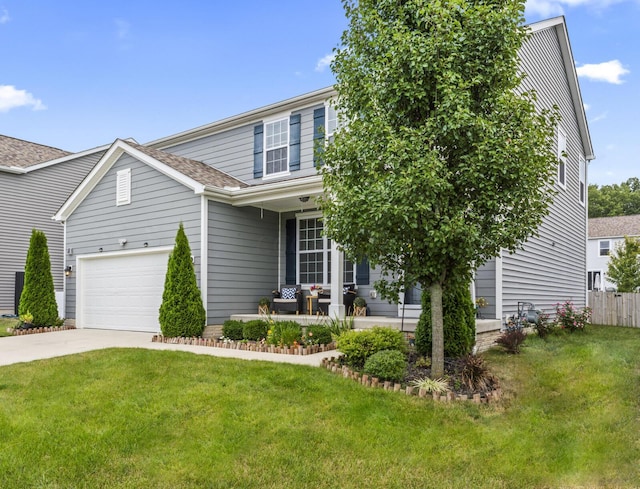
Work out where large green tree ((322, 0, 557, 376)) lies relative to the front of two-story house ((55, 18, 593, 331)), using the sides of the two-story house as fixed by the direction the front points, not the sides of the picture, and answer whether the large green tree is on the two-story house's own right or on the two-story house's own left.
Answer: on the two-story house's own left

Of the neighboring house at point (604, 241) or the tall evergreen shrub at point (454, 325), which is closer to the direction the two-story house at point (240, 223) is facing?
the tall evergreen shrub

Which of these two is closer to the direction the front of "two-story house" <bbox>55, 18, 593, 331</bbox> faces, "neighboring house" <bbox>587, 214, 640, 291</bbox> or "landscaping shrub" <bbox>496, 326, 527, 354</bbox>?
the landscaping shrub

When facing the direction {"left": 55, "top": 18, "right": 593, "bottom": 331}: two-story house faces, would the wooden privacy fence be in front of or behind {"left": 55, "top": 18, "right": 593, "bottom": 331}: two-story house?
behind

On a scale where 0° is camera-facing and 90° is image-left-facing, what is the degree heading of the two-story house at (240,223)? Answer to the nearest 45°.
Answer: approximately 45°

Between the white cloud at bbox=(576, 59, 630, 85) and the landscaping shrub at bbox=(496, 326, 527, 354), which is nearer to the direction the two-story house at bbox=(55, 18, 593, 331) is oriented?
the landscaping shrub

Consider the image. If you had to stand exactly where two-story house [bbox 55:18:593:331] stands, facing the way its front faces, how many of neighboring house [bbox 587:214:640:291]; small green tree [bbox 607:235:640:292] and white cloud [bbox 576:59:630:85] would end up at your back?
3
